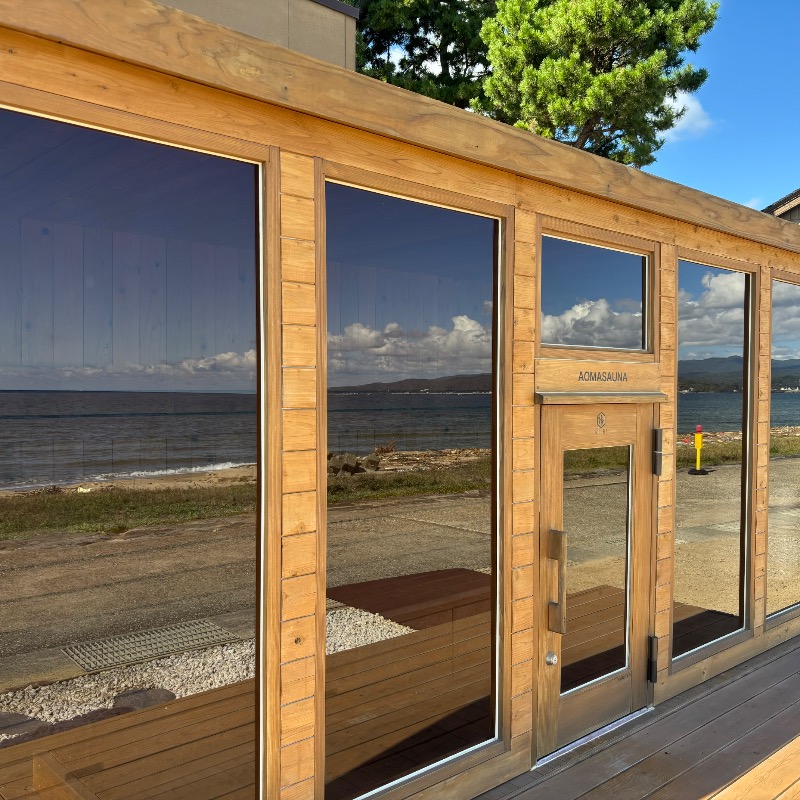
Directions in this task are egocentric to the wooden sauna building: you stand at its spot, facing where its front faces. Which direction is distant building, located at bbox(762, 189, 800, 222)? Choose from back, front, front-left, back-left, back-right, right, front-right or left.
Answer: left

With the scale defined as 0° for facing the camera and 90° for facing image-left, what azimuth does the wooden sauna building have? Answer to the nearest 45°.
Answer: approximately 315°
